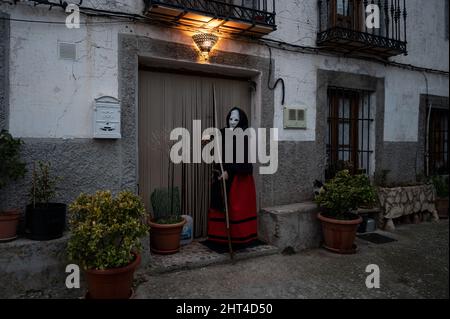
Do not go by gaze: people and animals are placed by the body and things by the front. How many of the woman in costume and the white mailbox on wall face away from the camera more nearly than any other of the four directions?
0

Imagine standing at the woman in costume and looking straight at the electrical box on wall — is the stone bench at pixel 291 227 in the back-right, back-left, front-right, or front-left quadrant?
front-right

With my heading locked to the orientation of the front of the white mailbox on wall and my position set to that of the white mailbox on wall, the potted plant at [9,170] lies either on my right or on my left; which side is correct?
on my right

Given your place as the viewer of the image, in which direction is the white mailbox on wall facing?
facing the viewer

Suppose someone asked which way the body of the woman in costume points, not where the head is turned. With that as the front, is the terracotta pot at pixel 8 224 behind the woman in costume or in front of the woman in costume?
in front

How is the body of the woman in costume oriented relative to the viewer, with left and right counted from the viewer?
facing the viewer and to the left of the viewer
